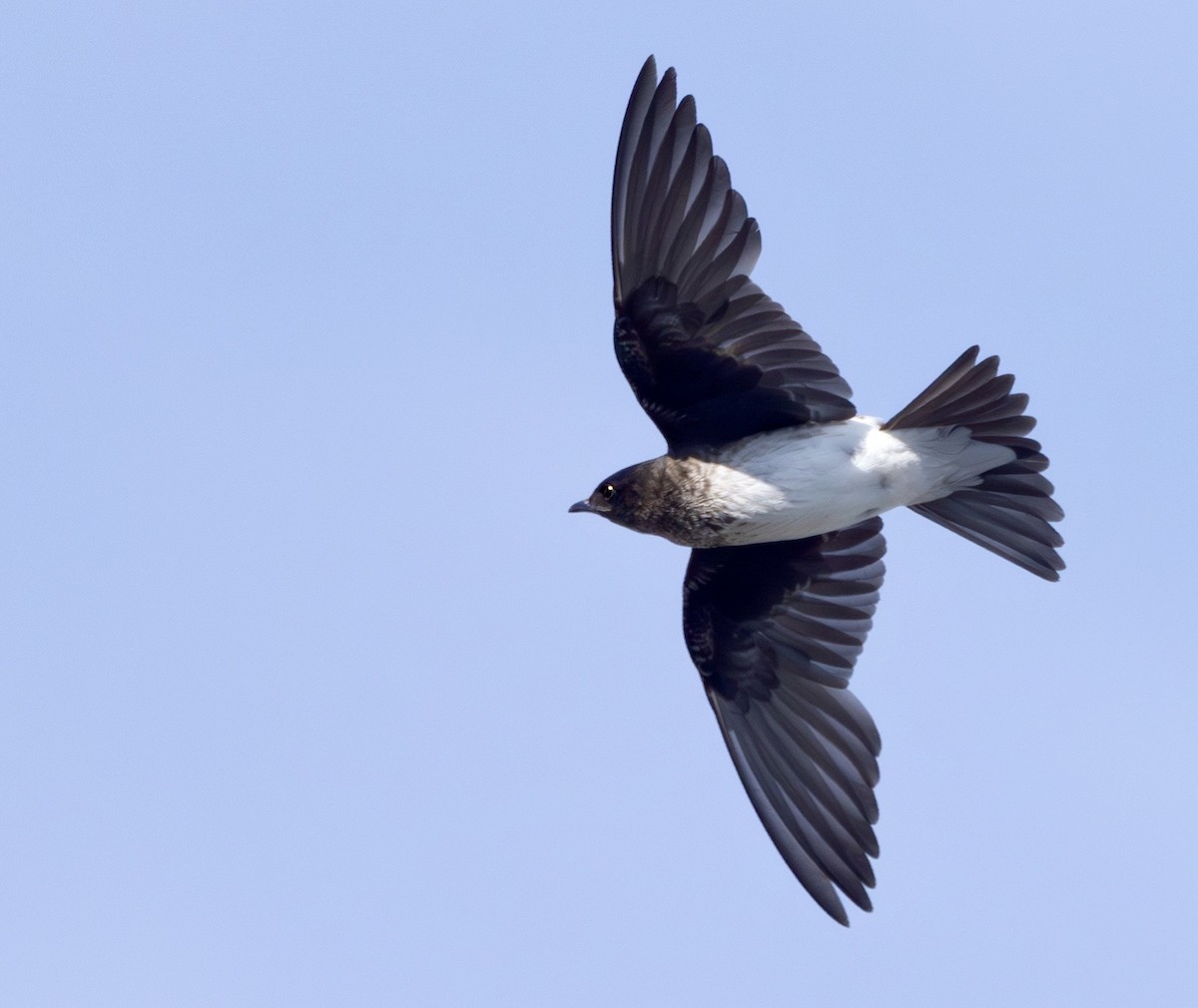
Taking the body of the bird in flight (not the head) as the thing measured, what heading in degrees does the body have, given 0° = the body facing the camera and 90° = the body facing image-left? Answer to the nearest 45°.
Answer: approximately 90°
